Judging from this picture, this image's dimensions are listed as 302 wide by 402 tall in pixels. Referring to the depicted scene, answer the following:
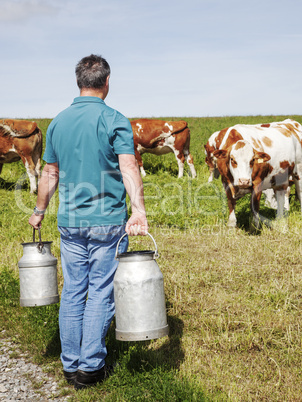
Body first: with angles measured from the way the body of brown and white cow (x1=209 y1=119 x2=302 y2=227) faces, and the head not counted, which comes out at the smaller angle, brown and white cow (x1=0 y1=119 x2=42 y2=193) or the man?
the man

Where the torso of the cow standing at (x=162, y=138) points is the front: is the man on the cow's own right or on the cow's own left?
on the cow's own left

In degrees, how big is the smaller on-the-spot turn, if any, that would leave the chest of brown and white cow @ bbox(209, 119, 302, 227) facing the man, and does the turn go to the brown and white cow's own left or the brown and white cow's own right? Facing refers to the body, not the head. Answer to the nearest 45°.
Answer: approximately 45° to the brown and white cow's own left

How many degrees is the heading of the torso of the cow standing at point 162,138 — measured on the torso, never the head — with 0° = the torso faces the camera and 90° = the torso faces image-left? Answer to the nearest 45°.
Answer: approximately 90°

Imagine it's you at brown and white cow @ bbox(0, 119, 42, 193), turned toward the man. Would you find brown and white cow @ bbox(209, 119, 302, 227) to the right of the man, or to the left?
left

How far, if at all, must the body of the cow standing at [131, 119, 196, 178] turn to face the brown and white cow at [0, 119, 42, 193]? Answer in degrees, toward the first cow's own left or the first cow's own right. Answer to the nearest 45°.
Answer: approximately 45° to the first cow's own left

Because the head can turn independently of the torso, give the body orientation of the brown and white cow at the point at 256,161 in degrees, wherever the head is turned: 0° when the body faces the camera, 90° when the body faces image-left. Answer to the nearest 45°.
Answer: approximately 45°

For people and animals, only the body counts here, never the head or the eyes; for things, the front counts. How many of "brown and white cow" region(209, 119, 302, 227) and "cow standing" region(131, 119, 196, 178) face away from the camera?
0

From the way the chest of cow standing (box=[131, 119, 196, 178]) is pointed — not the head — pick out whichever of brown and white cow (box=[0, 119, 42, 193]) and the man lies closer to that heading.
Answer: the brown and white cow

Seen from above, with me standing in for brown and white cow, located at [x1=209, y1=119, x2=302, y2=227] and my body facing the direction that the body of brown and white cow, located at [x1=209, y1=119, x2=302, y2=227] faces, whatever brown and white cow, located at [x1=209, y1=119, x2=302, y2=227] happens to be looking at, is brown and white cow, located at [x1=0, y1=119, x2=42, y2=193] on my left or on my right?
on my right
